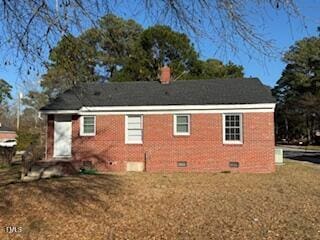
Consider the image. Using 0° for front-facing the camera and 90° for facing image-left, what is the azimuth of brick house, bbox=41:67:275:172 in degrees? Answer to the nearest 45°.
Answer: approximately 180°
